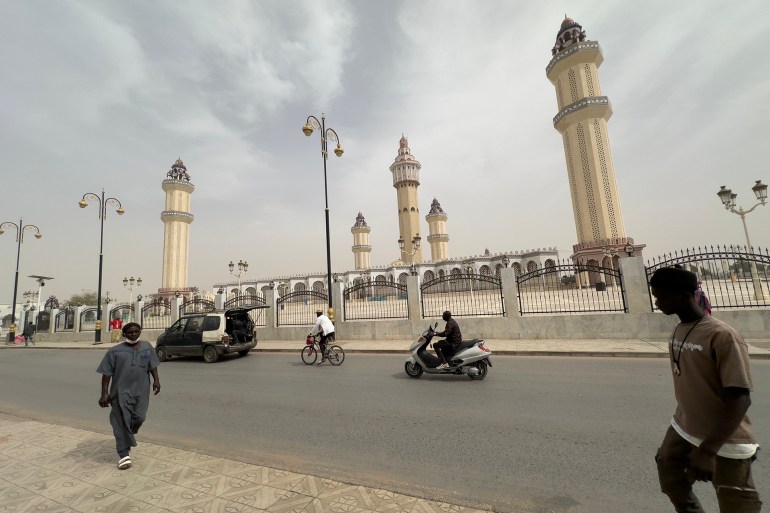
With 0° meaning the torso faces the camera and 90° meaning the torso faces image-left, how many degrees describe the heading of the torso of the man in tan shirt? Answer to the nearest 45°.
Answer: approximately 45°

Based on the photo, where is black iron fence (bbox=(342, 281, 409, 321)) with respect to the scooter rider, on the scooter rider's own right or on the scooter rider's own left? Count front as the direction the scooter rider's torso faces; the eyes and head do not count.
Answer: on the scooter rider's own right

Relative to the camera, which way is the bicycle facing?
to the viewer's left

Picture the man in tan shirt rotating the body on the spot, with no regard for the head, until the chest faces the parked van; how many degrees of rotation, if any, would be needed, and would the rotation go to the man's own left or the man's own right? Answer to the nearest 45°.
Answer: approximately 45° to the man's own right

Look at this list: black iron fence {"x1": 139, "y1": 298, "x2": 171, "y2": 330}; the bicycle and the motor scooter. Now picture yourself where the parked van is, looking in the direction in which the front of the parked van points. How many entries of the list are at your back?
2

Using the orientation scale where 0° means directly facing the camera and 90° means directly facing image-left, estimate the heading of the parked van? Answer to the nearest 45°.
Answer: approximately 135°

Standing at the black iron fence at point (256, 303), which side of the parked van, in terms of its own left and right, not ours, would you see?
right

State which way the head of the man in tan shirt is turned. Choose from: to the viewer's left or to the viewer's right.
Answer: to the viewer's left

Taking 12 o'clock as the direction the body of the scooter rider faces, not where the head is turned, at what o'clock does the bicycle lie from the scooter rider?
The bicycle is roughly at 1 o'clock from the scooter rider.

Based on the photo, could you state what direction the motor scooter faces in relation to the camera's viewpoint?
facing to the left of the viewer

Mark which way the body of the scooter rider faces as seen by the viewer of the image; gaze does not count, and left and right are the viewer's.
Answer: facing to the left of the viewer
